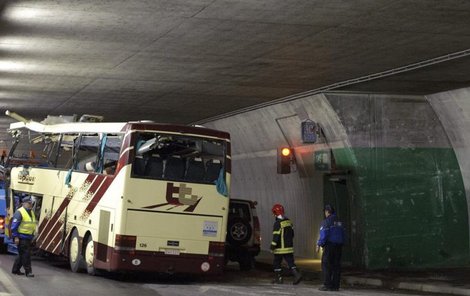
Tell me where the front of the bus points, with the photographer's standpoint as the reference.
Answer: facing away from the viewer and to the left of the viewer

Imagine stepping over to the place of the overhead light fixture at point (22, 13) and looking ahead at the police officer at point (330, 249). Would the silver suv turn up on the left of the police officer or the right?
left

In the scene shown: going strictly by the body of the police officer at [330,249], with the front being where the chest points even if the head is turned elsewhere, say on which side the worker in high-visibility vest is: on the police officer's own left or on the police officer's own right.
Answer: on the police officer's own left

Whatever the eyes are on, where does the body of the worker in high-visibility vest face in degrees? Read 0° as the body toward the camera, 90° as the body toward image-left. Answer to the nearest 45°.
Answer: approximately 315°

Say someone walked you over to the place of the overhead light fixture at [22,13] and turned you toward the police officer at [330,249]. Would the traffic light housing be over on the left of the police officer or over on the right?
left
